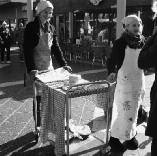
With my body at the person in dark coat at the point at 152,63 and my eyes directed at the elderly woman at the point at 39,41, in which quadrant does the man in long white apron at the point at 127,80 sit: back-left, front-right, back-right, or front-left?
front-right

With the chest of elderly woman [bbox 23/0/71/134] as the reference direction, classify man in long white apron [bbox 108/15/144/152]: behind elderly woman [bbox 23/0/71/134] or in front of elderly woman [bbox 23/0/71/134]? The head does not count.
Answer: in front

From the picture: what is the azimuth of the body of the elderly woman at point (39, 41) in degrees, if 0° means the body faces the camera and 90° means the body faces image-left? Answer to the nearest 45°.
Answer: approximately 315°

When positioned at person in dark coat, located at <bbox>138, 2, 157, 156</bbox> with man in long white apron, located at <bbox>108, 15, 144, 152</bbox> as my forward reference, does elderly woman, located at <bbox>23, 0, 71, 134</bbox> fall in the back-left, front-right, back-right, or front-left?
front-left

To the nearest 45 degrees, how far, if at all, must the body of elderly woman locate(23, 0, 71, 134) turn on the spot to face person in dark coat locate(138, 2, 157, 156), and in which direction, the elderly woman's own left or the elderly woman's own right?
0° — they already face them

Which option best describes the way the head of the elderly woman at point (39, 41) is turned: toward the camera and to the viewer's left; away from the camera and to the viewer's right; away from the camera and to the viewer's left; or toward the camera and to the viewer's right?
toward the camera and to the viewer's right

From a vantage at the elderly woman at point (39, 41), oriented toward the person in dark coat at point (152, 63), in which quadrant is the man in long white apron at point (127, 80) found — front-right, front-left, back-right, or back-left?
front-left

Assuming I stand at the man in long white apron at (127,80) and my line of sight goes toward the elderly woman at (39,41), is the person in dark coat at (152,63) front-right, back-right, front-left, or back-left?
back-left
